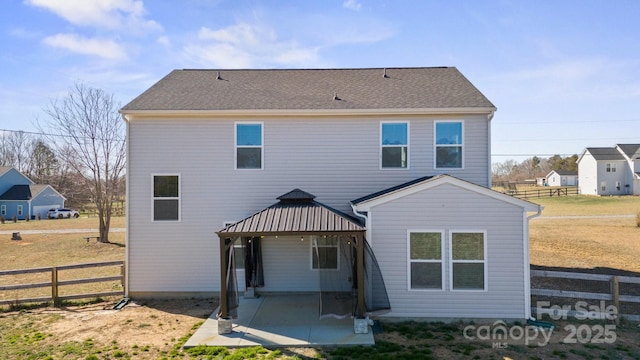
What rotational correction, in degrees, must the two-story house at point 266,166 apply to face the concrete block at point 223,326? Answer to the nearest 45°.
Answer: approximately 180°

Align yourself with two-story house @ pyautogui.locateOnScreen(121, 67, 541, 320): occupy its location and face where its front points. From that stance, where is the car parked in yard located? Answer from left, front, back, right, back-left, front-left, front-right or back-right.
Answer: front-left

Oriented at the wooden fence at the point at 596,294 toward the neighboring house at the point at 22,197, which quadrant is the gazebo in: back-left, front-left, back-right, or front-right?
front-left

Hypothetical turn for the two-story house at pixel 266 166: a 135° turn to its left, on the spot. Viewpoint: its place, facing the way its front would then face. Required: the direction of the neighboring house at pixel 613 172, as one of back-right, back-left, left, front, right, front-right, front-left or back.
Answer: back

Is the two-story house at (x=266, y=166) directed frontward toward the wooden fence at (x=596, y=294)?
no

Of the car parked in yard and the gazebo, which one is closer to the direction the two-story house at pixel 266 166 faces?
the car parked in yard

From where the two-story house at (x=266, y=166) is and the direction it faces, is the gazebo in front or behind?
behind

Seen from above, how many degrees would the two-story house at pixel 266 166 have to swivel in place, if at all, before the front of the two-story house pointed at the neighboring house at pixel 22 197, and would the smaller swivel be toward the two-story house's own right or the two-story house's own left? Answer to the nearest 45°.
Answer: approximately 45° to the two-story house's own left

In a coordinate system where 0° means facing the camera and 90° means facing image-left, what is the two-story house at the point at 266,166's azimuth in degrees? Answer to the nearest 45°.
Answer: approximately 180°

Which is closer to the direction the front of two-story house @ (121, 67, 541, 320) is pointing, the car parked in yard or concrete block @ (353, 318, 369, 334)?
the car parked in yard
